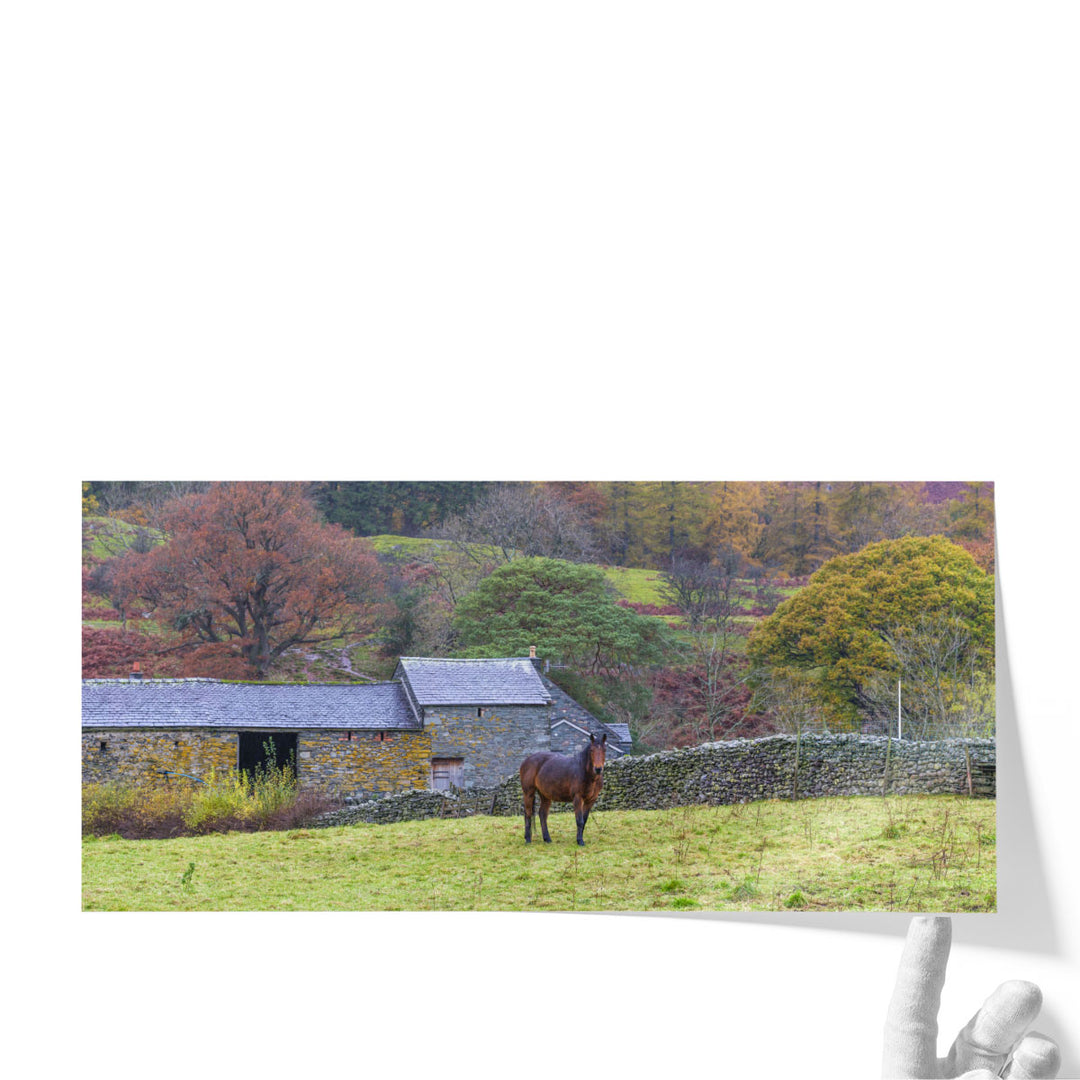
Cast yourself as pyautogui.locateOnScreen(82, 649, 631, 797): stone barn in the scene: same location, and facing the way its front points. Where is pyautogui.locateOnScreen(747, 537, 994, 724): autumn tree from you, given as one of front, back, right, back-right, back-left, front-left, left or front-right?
left

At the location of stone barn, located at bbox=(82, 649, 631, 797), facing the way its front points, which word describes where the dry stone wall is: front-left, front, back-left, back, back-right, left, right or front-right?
left

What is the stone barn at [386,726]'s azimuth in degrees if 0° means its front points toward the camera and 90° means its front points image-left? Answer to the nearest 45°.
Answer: approximately 0°

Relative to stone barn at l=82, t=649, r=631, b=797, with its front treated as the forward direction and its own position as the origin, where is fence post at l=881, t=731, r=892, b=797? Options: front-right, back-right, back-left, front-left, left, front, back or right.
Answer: left
